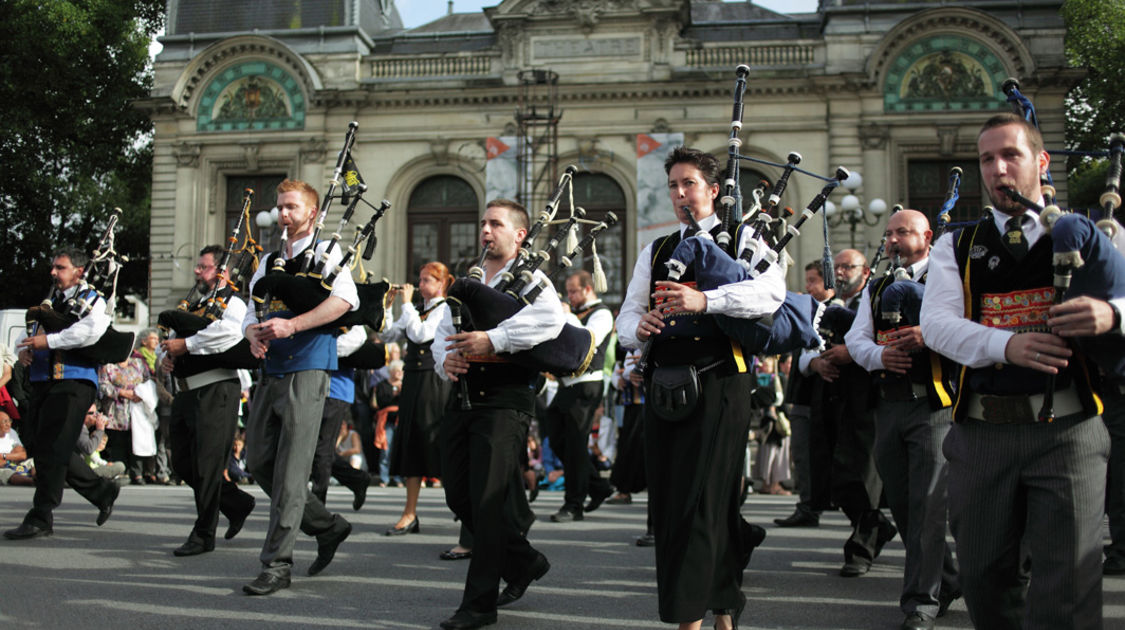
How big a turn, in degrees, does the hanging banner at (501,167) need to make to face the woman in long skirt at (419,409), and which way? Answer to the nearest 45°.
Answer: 0° — it already faces them

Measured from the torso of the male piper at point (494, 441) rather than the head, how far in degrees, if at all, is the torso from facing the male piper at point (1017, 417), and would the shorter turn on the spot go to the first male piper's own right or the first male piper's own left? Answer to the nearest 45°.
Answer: approximately 90° to the first male piper's own left

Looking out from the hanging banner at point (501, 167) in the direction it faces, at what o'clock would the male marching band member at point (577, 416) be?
The male marching band member is roughly at 12 o'clock from the hanging banner.

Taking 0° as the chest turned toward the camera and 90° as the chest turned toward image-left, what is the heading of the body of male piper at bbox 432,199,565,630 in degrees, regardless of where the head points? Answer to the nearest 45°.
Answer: approximately 45°

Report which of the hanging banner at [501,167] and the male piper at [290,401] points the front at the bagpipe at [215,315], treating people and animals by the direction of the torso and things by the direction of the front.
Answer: the hanging banner
